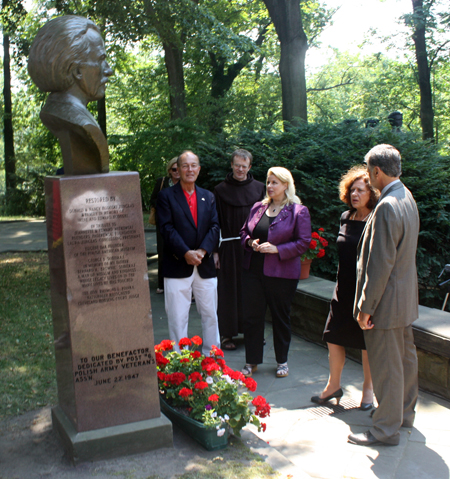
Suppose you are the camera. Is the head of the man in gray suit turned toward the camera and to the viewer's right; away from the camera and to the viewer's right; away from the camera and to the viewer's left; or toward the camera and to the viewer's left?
away from the camera and to the viewer's left

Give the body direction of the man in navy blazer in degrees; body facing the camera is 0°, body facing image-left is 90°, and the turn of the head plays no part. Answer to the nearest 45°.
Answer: approximately 0°

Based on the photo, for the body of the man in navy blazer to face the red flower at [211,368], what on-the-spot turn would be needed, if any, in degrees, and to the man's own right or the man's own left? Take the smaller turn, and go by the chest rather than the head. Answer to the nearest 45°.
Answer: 0° — they already face it

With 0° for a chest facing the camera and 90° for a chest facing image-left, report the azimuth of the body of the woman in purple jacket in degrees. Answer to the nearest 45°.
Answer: approximately 45°

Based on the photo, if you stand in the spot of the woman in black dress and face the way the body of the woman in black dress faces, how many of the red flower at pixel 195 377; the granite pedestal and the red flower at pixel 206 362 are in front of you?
3

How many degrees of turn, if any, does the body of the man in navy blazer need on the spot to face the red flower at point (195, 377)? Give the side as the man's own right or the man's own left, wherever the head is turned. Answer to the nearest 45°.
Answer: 0° — they already face it

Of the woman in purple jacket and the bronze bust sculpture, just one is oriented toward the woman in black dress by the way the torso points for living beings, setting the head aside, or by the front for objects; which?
the bronze bust sculpture

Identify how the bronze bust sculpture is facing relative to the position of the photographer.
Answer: facing to the right of the viewer

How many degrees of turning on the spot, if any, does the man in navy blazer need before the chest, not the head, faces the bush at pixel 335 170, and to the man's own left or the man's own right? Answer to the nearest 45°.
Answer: approximately 135° to the man's own left

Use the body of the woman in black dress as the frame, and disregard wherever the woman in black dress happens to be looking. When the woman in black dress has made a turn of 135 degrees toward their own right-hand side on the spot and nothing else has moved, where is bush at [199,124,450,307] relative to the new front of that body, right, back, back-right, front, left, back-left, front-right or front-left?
front

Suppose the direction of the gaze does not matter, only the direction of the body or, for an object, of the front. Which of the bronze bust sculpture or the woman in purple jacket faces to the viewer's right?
the bronze bust sculpture

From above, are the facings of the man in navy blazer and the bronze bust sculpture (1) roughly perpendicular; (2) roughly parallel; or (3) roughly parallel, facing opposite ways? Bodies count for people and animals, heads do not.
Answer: roughly perpendicular
